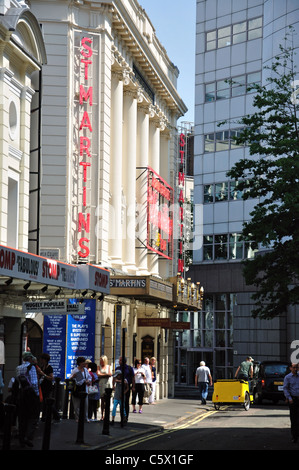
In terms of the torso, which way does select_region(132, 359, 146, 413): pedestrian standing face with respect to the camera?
toward the camera

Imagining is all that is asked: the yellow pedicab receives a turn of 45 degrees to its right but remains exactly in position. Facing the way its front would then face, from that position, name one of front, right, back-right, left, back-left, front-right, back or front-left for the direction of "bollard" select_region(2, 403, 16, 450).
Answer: back-right

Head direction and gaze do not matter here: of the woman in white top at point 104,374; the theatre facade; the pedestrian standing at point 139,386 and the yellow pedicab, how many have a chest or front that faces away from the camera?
1

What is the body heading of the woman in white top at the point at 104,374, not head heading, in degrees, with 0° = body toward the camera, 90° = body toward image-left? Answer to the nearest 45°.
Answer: approximately 0°

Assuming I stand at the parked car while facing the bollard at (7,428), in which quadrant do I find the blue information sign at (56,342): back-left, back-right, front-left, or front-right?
front-right

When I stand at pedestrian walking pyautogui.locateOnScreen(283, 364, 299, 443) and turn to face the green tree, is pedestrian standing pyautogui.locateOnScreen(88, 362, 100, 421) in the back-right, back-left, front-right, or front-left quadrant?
front-left

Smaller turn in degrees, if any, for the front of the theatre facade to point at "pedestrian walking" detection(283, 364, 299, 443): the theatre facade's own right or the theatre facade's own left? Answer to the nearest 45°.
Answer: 0° — it already faces them
